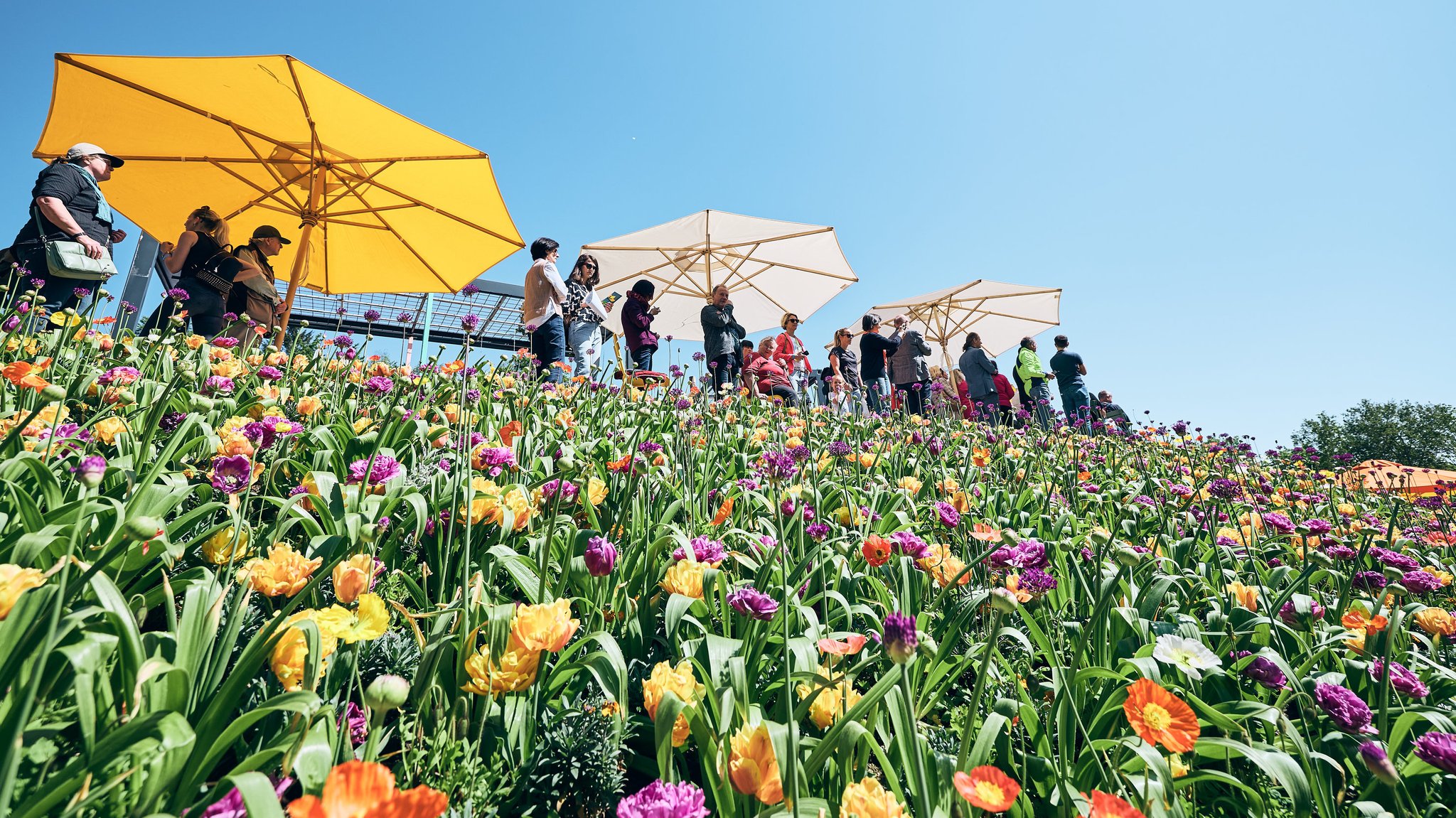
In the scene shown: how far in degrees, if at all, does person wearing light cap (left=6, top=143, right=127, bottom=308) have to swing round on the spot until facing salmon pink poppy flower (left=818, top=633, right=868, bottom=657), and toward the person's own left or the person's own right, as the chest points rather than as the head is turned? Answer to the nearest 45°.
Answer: approximately 90° to the person's own right

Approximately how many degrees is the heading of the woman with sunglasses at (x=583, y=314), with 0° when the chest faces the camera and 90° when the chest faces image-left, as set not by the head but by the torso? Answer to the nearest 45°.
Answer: approximately 315°

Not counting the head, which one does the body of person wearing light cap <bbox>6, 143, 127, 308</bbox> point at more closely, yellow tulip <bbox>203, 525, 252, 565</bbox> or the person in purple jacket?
the person in purple jacket

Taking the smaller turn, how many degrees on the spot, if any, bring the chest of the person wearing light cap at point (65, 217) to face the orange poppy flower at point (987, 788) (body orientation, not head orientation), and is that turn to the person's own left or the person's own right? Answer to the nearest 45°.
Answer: approximately 90° to the person's own right

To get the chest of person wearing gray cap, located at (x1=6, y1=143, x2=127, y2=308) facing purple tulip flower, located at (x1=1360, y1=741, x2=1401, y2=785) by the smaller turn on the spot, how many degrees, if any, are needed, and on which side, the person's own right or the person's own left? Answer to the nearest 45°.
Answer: approximately 90° to the person's own right

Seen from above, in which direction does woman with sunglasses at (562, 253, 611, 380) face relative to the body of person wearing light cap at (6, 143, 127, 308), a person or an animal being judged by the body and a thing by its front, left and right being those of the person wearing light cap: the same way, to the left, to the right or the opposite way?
to the right

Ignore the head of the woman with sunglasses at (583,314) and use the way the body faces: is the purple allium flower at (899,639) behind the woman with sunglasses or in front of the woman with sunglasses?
in front

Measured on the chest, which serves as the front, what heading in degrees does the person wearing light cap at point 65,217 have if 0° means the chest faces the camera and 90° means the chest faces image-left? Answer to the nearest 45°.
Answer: approximately 270°

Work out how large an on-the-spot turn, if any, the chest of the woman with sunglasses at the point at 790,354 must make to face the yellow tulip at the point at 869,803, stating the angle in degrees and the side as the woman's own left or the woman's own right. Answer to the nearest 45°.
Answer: approximately 45° to the woman's own right

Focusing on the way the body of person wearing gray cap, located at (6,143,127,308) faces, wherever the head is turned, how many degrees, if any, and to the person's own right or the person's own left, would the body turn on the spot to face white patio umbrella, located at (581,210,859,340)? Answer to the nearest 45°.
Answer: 0° — they already face it

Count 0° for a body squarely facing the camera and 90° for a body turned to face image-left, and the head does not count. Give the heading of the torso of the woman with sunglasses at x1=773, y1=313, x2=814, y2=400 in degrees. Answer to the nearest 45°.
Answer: approximately 315°

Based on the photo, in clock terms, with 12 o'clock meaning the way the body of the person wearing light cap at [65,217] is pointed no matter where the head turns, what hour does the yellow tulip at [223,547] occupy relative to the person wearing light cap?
The yellow tulip is roughly at 3 o'clock from the person wearing light cap.

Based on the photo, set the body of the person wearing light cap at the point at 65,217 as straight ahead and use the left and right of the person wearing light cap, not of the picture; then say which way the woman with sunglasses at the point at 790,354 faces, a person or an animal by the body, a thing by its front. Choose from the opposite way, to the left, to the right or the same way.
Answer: to the right

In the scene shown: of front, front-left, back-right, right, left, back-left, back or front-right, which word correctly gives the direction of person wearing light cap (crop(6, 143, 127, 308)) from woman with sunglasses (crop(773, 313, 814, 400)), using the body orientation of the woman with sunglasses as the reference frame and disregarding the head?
right

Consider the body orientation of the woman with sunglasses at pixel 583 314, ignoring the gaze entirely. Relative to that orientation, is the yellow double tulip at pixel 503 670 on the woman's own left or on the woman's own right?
on the woman's own right

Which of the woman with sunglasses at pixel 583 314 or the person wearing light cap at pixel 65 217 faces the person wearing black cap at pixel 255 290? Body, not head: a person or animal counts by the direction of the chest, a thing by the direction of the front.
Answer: the person wearing light cap at pixel 65 217
